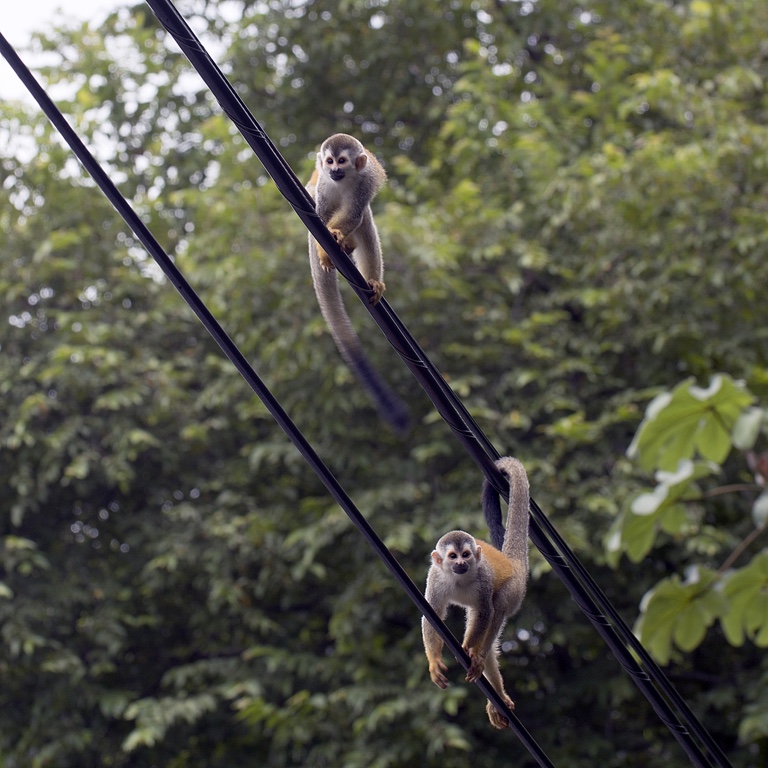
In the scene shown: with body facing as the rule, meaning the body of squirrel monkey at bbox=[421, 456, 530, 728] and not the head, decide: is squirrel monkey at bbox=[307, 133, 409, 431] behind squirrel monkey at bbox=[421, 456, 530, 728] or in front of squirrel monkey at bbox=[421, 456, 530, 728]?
behind

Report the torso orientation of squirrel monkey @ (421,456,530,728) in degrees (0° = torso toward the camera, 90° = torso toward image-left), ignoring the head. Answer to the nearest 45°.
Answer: approximately 45°
